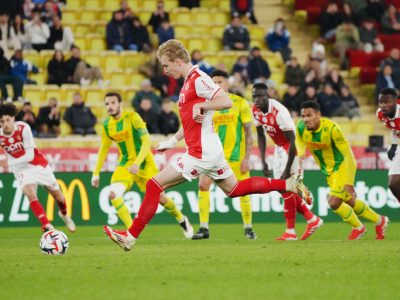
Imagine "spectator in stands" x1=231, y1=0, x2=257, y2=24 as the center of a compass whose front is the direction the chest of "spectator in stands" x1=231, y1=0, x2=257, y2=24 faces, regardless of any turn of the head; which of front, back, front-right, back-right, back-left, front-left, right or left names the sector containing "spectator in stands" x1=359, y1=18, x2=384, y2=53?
left

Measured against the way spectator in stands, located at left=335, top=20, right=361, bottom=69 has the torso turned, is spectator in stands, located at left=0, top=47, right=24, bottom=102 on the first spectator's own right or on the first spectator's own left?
on the first spectator's own right

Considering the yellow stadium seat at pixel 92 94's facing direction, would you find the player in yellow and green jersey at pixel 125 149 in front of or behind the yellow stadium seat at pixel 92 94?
in front

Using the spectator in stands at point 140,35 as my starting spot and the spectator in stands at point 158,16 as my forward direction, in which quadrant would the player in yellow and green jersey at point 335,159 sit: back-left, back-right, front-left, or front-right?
back-right

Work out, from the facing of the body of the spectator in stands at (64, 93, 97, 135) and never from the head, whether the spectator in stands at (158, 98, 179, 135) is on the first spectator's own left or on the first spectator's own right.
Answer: on the first spectator's own left

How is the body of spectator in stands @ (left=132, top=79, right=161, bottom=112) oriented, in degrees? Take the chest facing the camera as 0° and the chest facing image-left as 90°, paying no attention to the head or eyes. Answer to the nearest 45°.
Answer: approximately 0°

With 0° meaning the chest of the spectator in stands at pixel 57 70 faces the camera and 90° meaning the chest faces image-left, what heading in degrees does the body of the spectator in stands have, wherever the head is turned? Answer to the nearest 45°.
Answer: approximately 0°

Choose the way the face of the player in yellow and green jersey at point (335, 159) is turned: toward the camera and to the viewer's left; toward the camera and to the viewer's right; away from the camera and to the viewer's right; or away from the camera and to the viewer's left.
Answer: toward the camera and to the viewer's left

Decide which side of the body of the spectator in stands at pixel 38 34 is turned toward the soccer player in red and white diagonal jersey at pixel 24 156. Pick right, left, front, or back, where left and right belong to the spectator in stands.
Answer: front

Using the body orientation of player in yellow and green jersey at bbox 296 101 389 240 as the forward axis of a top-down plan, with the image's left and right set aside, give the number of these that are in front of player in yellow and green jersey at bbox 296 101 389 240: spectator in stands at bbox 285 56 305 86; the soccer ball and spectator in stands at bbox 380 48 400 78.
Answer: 1
